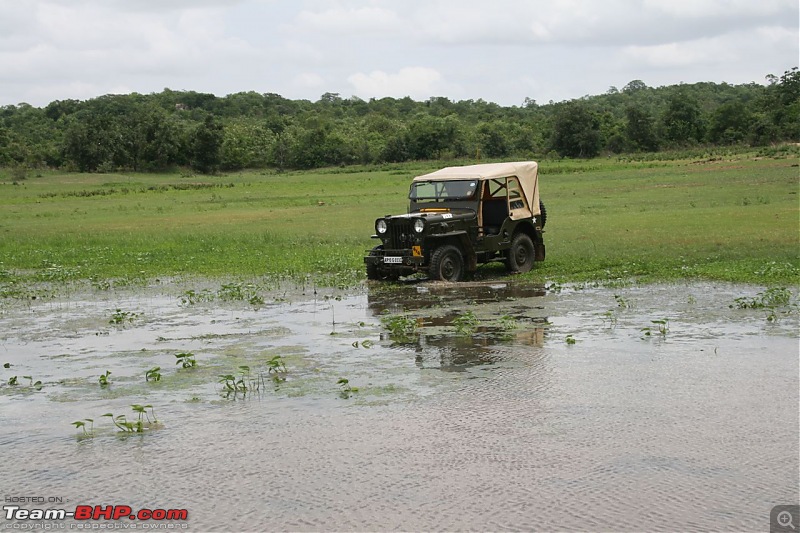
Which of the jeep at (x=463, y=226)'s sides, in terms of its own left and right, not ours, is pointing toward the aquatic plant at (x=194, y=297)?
front

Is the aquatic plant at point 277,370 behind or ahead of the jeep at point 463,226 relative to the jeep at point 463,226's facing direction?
ahead

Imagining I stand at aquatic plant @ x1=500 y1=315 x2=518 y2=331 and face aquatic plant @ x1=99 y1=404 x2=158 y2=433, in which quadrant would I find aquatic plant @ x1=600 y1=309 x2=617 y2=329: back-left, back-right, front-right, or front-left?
back-left

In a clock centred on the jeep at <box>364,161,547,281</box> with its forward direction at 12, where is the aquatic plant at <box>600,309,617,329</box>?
The aquatic plant is roughly at 10 o'clock from the jeep.

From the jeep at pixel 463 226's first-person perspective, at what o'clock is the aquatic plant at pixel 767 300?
The aquatic plant is roughly at 9 o'clock from the jeep.

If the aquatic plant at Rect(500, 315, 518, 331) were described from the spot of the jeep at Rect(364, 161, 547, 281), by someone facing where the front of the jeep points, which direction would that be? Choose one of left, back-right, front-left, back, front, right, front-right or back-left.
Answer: front-left

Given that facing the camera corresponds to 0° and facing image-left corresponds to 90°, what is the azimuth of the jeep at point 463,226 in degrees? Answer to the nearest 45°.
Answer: approximately 45°

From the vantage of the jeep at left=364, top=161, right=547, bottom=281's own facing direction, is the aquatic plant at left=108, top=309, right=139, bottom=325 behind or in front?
in front

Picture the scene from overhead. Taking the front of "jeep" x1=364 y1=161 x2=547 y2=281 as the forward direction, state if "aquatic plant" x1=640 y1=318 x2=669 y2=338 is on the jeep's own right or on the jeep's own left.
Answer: on the jeep's own left

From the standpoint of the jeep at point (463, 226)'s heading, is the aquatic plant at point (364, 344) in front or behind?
in front

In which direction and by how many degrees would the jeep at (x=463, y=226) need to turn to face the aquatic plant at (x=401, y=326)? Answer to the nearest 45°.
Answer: approximately 45° to its left
